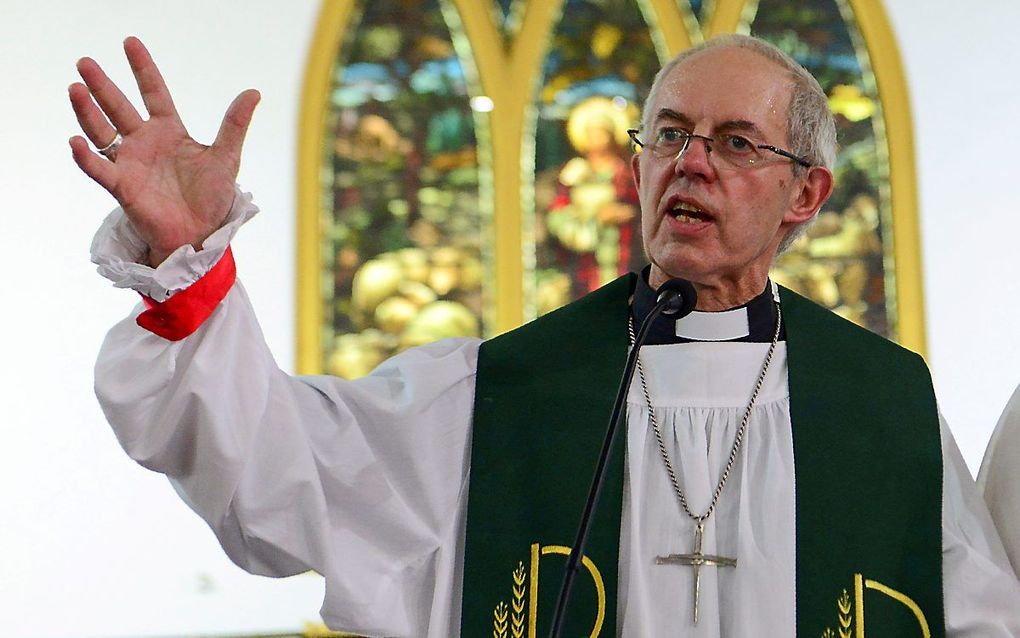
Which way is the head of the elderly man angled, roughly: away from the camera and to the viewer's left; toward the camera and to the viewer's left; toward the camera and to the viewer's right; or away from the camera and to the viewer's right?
toward the camera and to the viewer's left

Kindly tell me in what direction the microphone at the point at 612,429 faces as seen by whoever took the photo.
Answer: facing away from the viewer and to the right of the viewer

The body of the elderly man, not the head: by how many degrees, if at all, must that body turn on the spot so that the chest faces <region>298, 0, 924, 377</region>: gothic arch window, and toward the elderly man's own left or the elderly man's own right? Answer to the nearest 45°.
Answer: approximately 180°

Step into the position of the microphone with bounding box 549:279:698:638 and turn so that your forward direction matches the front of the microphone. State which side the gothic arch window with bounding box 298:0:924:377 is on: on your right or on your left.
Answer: on your left
